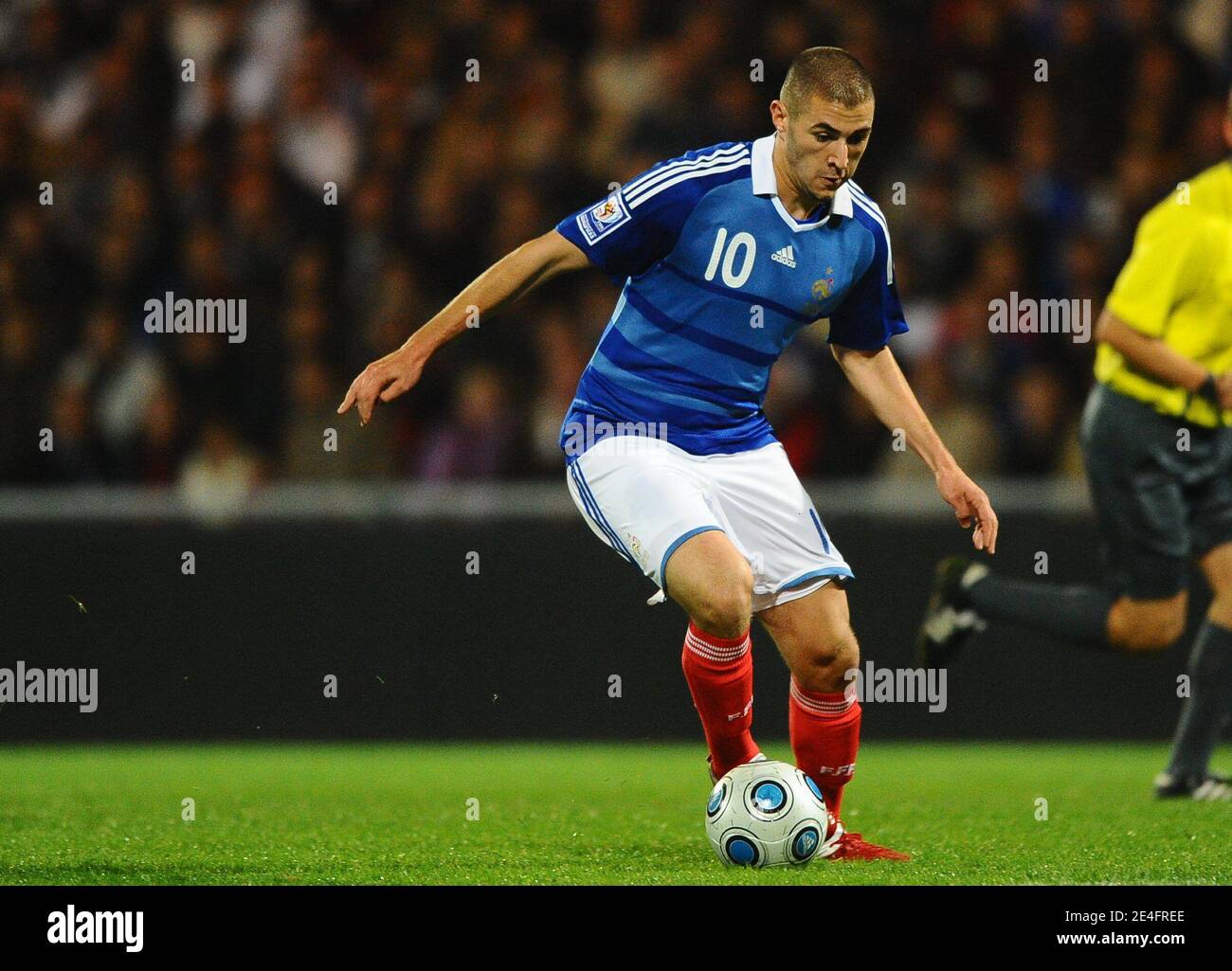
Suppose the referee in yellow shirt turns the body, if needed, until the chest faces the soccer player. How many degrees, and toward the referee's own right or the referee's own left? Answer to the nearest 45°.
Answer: approximately 135° to the referee's own right

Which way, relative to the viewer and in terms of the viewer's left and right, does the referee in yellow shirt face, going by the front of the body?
facing to the right of the viewer

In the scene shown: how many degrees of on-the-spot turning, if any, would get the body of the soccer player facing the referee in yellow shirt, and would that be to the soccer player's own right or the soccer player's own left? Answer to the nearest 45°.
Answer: approximately 90° to the soccer player's own left

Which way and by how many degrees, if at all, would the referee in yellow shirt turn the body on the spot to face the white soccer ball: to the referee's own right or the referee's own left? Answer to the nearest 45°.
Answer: approximately 135° to the referee's own right
